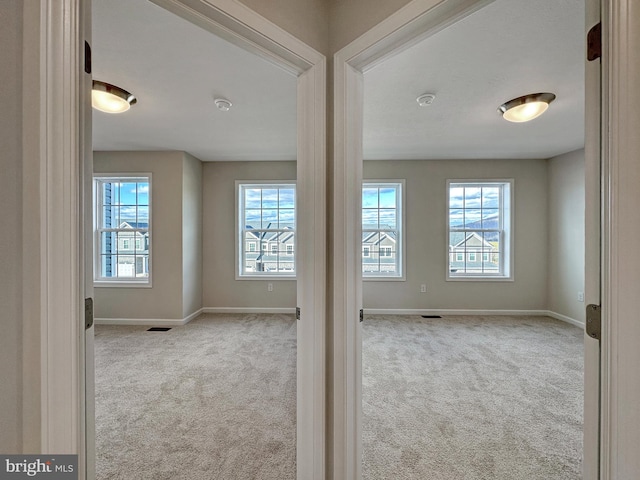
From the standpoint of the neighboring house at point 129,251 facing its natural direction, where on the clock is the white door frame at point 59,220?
The white door frame is roughly at 12 o'clock from the neighboring house.

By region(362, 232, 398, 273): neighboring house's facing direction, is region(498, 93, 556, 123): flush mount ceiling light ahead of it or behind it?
ahead

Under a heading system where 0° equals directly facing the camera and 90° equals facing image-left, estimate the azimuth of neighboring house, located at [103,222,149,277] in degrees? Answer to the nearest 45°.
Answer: approximately 0°

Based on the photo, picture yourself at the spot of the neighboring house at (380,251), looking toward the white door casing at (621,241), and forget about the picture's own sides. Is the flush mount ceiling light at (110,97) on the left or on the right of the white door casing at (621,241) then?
right

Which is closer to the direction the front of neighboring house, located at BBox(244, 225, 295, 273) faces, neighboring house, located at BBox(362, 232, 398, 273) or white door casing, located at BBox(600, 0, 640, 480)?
the white door casing

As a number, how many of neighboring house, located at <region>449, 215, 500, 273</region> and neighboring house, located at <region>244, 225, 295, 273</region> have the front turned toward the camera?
2

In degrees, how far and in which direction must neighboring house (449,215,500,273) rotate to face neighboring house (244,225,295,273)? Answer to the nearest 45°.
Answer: approximately 45° to its right

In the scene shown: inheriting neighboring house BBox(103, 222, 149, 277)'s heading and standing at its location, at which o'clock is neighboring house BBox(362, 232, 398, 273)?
neighboring house BBox(362, 232, 398, 273) is roughly at 10 o'clock from neighboring house BBox(103, 222, 149, 277).

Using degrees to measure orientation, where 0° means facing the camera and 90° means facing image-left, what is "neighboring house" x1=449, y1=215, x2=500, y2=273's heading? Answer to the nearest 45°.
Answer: approximately 0°
